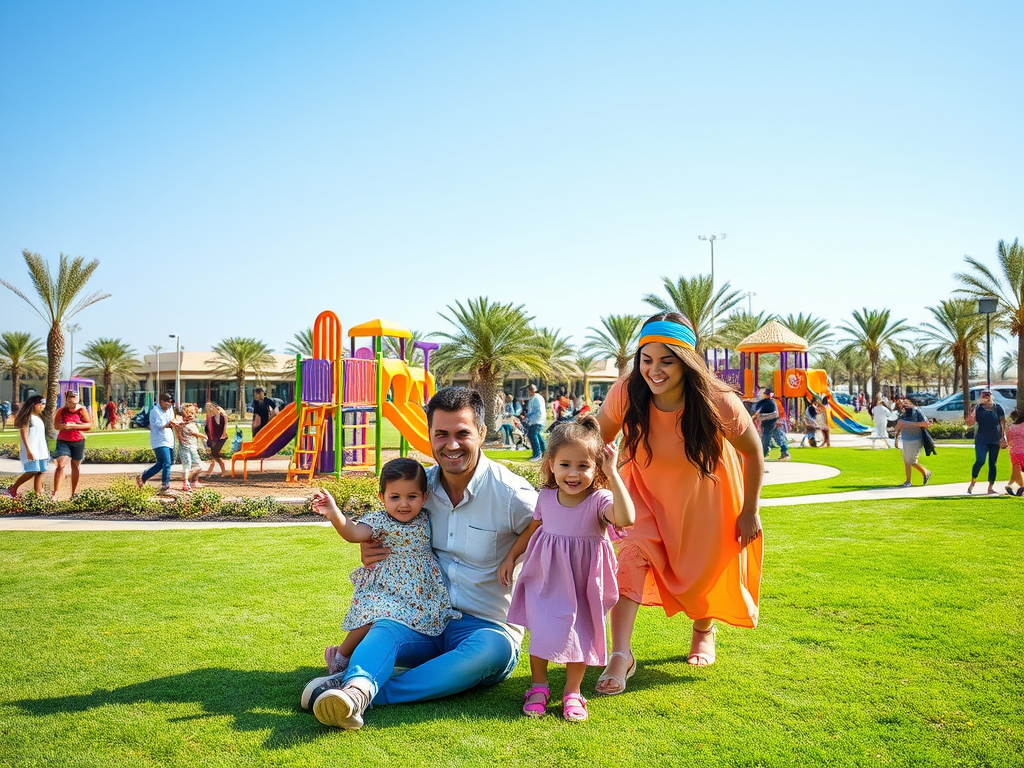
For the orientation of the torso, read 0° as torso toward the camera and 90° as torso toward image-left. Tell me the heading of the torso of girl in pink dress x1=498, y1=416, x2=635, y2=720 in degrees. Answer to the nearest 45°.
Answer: approximately 0°

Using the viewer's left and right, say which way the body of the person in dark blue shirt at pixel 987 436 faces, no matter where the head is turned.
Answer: facing the viewer

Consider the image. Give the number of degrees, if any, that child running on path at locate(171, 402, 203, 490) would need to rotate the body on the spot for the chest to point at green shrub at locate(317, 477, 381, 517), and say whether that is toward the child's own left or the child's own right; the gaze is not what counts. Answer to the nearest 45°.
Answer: approximately 45° to the child's own left

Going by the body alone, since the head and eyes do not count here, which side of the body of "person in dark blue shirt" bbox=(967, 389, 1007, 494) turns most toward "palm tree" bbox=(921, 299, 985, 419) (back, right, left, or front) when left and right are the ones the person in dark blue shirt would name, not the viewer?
back

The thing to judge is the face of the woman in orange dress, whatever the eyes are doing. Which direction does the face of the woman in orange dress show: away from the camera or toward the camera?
toward the camera

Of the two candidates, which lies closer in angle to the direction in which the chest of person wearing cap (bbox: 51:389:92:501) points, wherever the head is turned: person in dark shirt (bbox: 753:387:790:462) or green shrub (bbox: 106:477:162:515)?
the green shrub

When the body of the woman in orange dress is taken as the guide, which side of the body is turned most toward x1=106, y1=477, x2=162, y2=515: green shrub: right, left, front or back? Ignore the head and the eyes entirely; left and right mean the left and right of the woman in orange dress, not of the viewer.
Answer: right

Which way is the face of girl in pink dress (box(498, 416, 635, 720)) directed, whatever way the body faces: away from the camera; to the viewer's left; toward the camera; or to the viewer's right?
toward the camera

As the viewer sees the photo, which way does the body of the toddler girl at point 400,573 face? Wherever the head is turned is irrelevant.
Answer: toward the camera

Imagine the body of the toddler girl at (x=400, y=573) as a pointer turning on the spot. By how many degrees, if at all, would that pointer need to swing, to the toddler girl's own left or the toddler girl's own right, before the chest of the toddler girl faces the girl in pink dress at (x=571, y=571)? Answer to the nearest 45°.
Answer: approximately 45° to the toddler girl's own left

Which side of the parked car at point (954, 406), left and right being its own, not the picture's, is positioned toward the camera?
left

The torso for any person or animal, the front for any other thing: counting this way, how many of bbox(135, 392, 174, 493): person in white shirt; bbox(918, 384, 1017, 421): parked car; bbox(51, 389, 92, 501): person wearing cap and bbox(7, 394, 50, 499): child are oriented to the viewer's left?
1

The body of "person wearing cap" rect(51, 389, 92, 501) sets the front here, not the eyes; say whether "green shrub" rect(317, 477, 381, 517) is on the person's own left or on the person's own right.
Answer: on the person's own left

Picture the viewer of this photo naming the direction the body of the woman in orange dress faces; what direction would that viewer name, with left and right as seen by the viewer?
facing the viewer and to the left of the viewer
